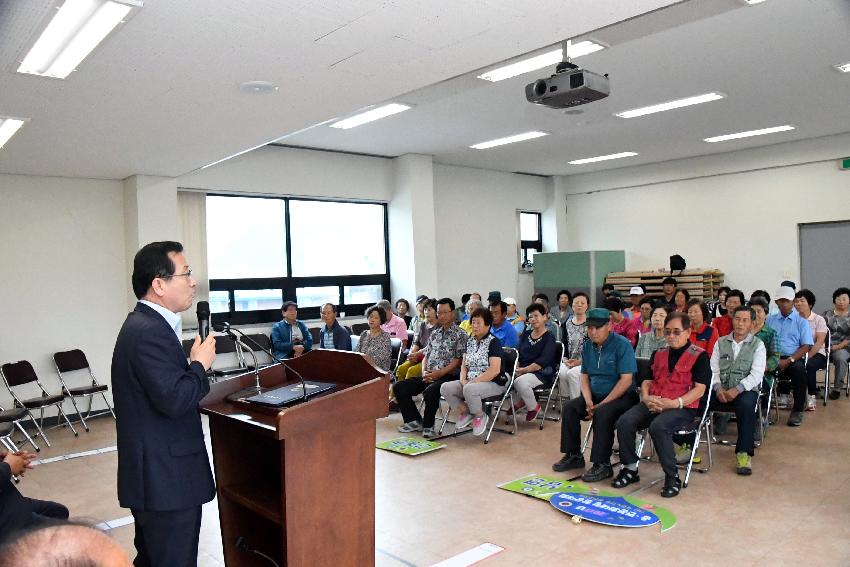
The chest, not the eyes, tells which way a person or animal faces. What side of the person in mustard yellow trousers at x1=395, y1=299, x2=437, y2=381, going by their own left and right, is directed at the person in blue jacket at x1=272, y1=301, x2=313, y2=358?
right

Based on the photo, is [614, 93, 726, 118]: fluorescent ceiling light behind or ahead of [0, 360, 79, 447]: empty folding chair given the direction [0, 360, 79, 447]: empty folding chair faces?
ahead

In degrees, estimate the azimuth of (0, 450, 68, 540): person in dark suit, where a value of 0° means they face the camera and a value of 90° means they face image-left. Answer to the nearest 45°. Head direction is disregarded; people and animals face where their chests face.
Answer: approximately 270°

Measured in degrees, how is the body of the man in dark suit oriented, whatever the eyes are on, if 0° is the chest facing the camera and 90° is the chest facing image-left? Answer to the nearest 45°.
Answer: approximately 270°

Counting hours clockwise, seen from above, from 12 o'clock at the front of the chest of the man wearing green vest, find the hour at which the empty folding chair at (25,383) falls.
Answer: The empty folding chair is roughly at 1 o'clock from the man wearing green vest.

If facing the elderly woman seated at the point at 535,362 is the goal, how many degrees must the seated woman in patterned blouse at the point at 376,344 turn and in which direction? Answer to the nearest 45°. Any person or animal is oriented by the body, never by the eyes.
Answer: approximately 90° to their left

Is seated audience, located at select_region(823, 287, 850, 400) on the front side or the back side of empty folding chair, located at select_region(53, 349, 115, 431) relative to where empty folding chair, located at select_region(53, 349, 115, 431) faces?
on the front side

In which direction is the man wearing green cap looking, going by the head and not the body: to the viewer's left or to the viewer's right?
to the viewer's left

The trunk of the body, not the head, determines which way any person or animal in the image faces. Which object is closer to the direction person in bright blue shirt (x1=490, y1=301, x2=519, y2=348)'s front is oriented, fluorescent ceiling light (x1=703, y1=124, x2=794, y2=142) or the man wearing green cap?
the man wearing green cap

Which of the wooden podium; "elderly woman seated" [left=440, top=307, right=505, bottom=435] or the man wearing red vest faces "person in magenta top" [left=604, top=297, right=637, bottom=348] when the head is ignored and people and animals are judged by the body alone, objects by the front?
the wooden podium
